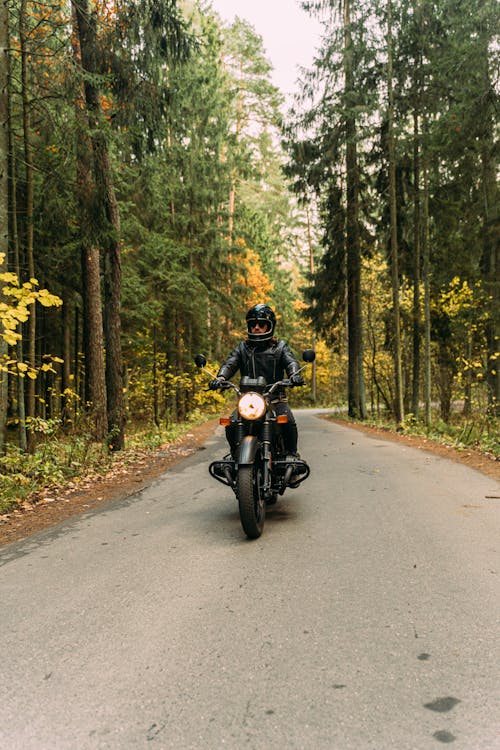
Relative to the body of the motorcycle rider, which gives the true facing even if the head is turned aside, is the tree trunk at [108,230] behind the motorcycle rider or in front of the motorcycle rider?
behind

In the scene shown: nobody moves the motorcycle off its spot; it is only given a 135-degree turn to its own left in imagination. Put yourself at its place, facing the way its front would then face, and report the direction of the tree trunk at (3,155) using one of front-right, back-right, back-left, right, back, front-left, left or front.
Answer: left

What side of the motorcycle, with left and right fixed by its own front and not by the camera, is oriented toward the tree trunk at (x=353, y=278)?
back

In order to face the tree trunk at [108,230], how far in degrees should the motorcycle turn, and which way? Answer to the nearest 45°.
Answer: approximately 135° to its right

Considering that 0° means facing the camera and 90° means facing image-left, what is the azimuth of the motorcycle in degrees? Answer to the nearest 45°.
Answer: approximately 0°

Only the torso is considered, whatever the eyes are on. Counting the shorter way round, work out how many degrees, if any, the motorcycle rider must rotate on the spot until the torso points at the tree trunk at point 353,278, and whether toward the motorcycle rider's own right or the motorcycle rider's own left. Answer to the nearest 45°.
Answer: approximately 180°

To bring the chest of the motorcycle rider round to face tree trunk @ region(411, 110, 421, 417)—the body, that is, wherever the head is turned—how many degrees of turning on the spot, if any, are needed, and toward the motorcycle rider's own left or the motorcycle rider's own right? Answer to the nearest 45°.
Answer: approximately 135° to the motorcycle rider's own left
